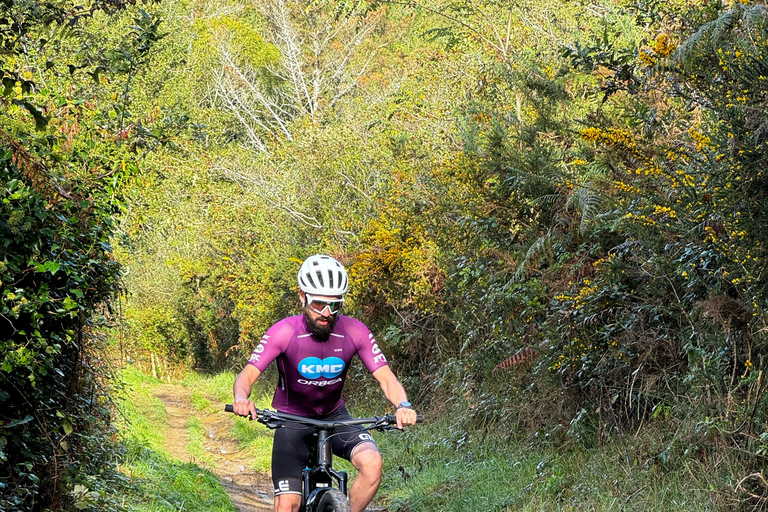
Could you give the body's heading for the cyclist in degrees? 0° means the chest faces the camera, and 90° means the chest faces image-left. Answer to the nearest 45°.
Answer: approximately 0°

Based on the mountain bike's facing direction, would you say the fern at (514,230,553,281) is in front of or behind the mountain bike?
behind

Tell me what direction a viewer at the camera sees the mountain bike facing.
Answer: facing the viewer

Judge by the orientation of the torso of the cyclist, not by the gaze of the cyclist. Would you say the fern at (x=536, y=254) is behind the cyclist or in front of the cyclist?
behind
